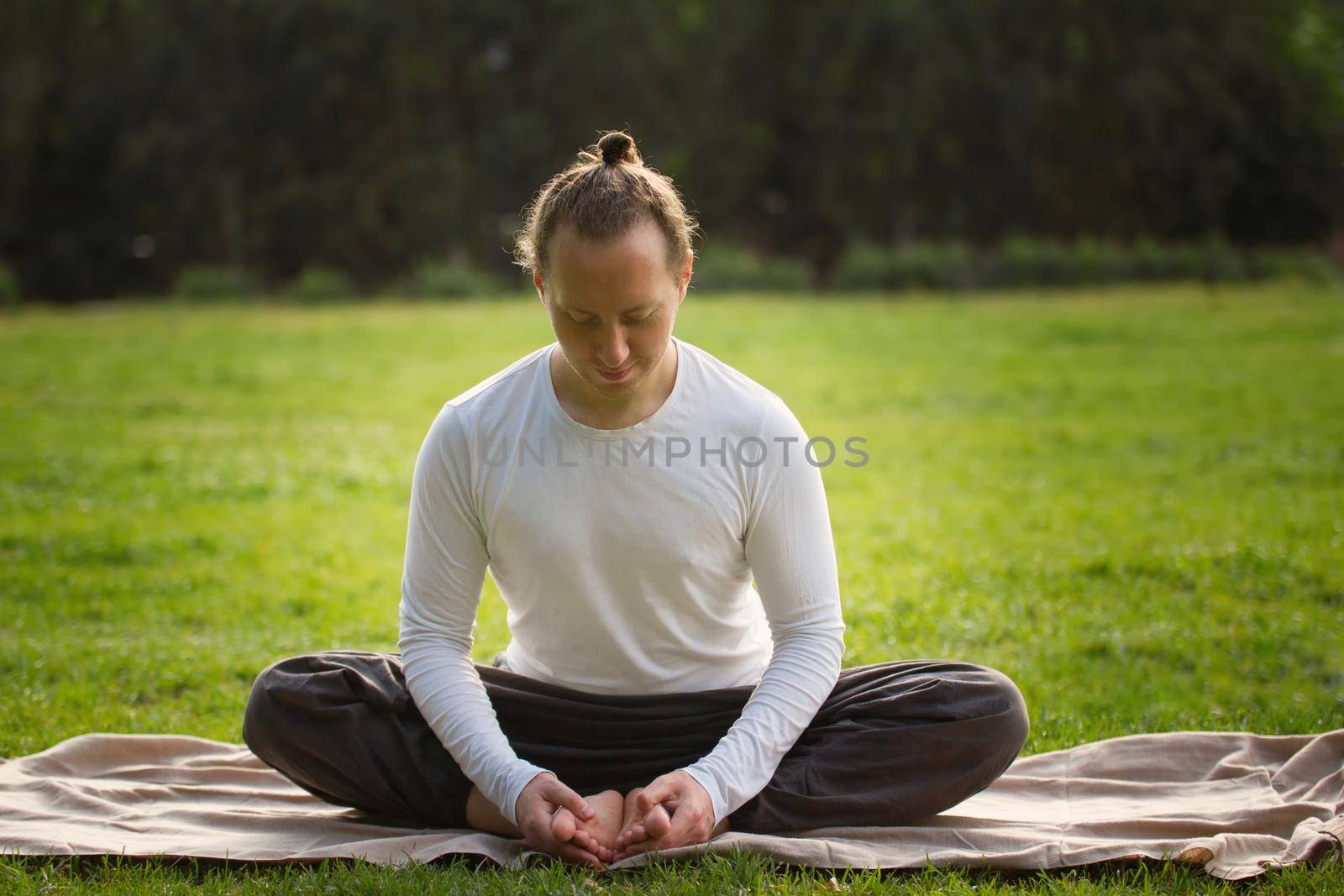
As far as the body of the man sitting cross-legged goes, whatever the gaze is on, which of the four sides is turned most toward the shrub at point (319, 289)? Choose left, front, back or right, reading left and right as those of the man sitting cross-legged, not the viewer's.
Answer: back

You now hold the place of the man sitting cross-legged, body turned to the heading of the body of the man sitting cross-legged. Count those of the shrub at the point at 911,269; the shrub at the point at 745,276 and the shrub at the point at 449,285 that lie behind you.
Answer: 3

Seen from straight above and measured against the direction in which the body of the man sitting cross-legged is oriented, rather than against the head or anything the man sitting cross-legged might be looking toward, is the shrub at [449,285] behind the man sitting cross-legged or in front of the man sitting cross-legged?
behind

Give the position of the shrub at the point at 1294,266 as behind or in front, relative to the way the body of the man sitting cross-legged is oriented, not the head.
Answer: behind

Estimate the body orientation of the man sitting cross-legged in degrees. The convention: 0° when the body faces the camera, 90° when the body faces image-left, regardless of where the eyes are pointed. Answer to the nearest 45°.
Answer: approximately 0°

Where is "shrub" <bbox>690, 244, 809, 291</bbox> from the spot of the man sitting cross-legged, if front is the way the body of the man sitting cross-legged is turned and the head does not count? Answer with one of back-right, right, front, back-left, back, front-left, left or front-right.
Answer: back
